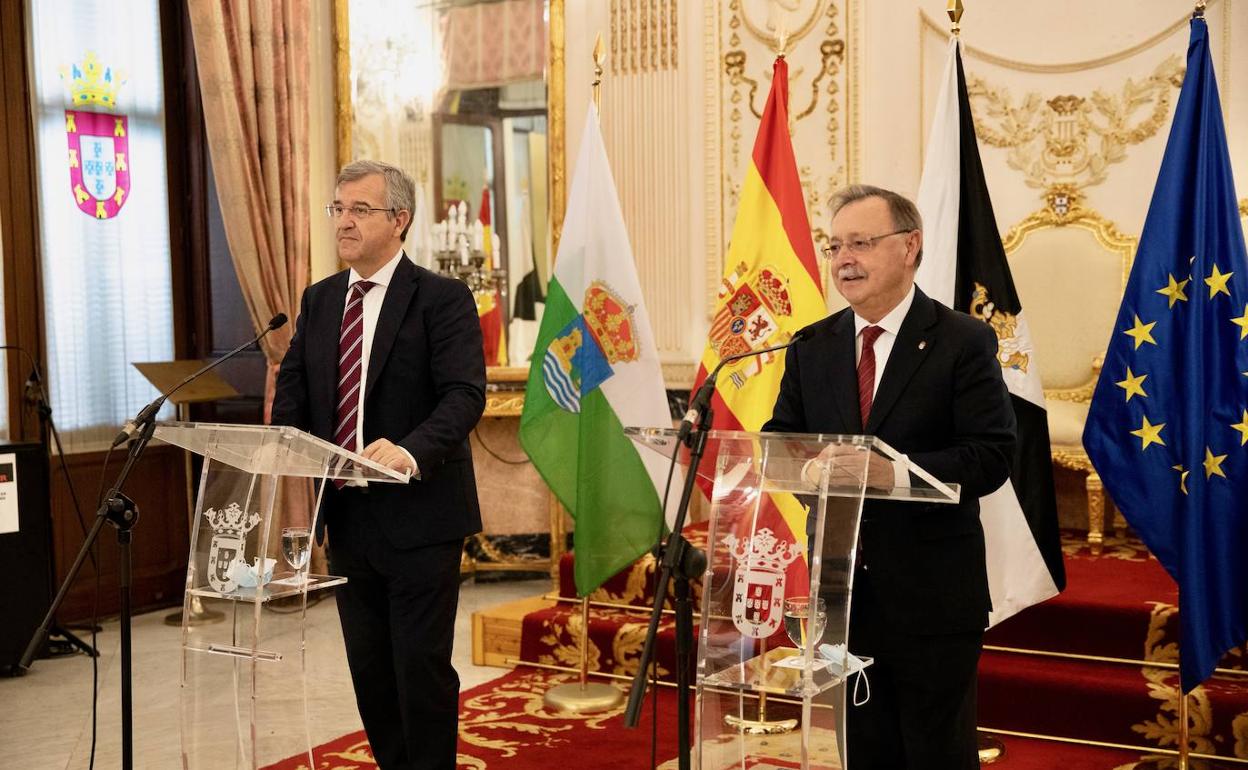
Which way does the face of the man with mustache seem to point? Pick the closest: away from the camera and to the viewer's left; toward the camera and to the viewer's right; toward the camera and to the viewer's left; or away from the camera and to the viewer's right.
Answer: toward the camera and to the viewer's left

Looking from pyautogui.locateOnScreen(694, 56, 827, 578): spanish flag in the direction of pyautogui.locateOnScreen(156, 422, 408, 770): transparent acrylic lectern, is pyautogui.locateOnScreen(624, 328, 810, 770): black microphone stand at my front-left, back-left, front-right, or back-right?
front-left

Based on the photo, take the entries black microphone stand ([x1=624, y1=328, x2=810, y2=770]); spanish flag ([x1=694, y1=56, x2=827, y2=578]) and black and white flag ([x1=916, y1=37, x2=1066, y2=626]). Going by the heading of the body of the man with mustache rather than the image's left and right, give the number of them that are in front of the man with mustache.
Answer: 1

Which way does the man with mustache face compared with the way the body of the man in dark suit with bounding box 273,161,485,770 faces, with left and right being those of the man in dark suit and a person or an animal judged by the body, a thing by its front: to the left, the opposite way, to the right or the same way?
the same way

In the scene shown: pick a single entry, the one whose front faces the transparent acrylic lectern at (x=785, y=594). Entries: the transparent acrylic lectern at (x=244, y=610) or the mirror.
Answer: the mirror

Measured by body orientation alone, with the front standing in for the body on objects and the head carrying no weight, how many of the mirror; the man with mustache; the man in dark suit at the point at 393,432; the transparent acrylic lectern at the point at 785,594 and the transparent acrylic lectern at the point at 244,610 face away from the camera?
0

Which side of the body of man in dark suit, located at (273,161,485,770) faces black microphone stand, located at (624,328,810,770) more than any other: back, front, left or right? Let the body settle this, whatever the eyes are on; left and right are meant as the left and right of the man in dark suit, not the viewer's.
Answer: left

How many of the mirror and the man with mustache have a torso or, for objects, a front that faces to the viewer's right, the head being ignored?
0

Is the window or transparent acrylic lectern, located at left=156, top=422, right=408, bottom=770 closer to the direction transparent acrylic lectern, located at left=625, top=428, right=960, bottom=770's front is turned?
the transparent acrylic lectern

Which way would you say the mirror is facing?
toward the camera

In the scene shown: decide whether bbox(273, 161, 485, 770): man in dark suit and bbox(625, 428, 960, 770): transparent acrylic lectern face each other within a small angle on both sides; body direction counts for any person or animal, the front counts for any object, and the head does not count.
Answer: no

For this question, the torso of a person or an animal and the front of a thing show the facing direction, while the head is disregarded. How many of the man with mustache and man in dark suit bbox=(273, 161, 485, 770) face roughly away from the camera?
0

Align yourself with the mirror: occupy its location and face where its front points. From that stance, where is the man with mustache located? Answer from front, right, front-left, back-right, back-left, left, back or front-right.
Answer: front

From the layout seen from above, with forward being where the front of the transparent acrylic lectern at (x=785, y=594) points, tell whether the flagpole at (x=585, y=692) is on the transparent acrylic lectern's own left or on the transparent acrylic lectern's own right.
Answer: on the transparent acrylic lectern's own right

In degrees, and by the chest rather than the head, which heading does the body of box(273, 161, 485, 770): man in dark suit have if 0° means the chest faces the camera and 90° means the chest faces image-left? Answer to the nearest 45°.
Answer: approximately 45°

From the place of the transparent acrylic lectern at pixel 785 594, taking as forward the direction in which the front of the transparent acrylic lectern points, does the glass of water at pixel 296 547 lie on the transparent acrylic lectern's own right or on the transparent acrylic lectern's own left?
on the transparent acrylic lectern's own right

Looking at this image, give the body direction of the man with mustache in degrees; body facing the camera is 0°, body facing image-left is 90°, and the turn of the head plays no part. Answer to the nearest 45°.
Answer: approximately 45°

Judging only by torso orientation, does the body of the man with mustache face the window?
no
